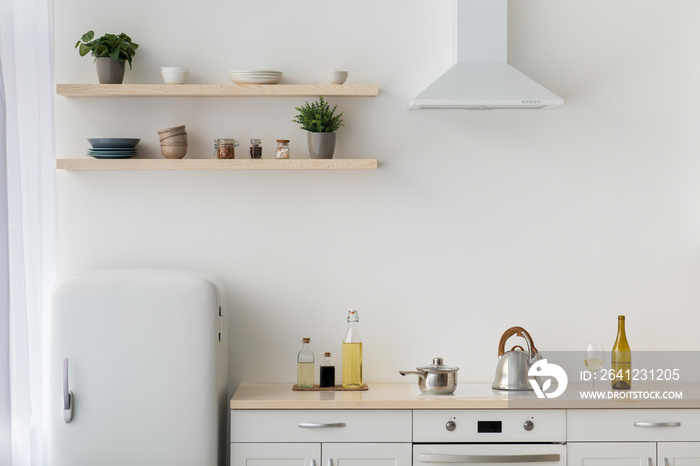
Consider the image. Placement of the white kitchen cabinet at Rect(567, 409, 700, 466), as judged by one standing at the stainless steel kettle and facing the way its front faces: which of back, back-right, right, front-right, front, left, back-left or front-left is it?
front

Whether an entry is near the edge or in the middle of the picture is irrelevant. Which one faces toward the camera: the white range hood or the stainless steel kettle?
the white range hood

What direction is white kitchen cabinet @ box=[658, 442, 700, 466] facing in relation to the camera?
toward the camera

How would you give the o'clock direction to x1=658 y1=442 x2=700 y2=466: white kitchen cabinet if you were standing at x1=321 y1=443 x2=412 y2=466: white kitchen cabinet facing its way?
x1=658 y1=442 x2=700 y2=466: white kitchen cabinet is roughly at 9 o'clock from x1=321 y1=443 x2=412 y2=466: white kitchen cabinet.

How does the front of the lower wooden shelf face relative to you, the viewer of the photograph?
facing the viewer

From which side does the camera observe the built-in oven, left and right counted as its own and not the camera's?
front

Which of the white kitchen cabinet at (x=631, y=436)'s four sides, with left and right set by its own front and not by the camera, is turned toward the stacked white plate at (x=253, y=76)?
right

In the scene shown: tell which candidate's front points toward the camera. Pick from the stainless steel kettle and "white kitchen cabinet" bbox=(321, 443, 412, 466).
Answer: the white kitchen cabinet

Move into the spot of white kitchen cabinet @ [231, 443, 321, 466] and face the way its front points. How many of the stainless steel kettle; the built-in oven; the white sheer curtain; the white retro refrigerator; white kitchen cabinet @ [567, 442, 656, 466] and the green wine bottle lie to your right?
2

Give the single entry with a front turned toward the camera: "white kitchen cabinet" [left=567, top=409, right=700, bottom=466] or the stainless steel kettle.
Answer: the white kitchen cabinet

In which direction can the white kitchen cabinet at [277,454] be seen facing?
toward the camera
